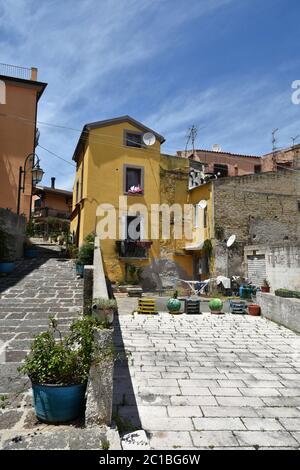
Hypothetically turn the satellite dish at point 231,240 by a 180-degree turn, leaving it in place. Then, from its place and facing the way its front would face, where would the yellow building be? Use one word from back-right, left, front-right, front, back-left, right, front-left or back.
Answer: back-left

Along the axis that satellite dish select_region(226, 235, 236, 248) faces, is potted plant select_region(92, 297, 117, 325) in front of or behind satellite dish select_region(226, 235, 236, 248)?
in front

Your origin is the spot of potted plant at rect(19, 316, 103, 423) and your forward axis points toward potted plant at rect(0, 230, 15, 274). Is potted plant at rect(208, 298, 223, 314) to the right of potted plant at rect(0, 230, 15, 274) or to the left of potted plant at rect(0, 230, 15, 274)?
right

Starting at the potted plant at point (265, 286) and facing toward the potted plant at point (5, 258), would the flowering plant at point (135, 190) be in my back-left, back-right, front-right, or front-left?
front-right

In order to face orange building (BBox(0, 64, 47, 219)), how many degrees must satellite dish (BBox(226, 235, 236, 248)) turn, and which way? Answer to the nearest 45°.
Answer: approximately 45° to its right

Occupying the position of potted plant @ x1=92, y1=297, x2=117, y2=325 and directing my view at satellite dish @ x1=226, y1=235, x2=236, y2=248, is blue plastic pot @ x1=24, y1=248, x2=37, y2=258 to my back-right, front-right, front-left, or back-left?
front-left

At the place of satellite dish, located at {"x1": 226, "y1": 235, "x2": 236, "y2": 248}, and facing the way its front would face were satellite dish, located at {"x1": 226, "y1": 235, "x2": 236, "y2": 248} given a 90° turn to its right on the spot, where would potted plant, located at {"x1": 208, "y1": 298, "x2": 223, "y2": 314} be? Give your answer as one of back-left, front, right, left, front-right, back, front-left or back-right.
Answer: back-left

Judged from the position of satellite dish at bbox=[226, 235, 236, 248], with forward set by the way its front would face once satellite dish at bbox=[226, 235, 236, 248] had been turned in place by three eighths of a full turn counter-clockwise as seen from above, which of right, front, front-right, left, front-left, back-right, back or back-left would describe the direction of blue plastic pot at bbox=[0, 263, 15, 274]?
back-right

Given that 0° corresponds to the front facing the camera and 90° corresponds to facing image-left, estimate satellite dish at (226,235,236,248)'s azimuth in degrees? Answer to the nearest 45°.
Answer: approximately 45°

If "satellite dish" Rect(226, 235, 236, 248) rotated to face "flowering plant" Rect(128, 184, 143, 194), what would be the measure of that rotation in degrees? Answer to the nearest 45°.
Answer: approximately 45° to its right

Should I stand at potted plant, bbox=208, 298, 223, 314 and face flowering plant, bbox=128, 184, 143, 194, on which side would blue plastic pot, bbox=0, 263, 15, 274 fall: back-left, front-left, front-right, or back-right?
front-left

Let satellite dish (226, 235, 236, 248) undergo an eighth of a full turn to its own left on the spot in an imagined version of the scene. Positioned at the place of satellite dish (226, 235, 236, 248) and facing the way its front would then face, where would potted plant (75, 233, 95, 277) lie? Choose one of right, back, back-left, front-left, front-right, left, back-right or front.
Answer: front-right

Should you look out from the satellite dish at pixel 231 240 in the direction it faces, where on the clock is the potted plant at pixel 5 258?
The potted plant is roughly at 12 o'clock from the satellite dish.
